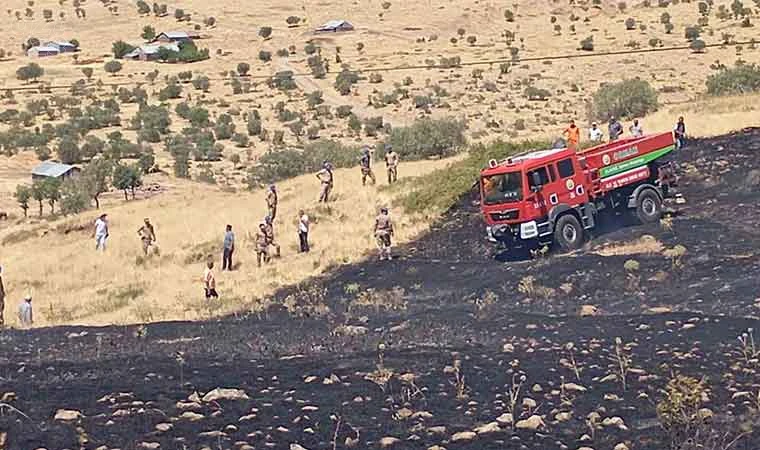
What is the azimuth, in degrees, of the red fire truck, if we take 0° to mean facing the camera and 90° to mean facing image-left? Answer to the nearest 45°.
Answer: approximately 45°

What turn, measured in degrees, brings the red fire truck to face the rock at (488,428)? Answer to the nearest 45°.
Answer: approximately 45° to its left

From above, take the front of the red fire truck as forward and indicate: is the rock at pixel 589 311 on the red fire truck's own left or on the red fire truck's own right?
on the red fire truck's own left

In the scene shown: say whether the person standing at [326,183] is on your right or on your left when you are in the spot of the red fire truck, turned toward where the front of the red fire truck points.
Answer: on your right

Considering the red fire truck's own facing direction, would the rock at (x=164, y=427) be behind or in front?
in front

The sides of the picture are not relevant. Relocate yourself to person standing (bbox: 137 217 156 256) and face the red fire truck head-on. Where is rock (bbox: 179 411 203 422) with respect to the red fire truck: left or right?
right

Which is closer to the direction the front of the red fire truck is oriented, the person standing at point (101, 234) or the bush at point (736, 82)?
the person standing

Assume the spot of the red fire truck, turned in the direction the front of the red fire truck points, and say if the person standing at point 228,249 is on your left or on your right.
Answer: on your right
